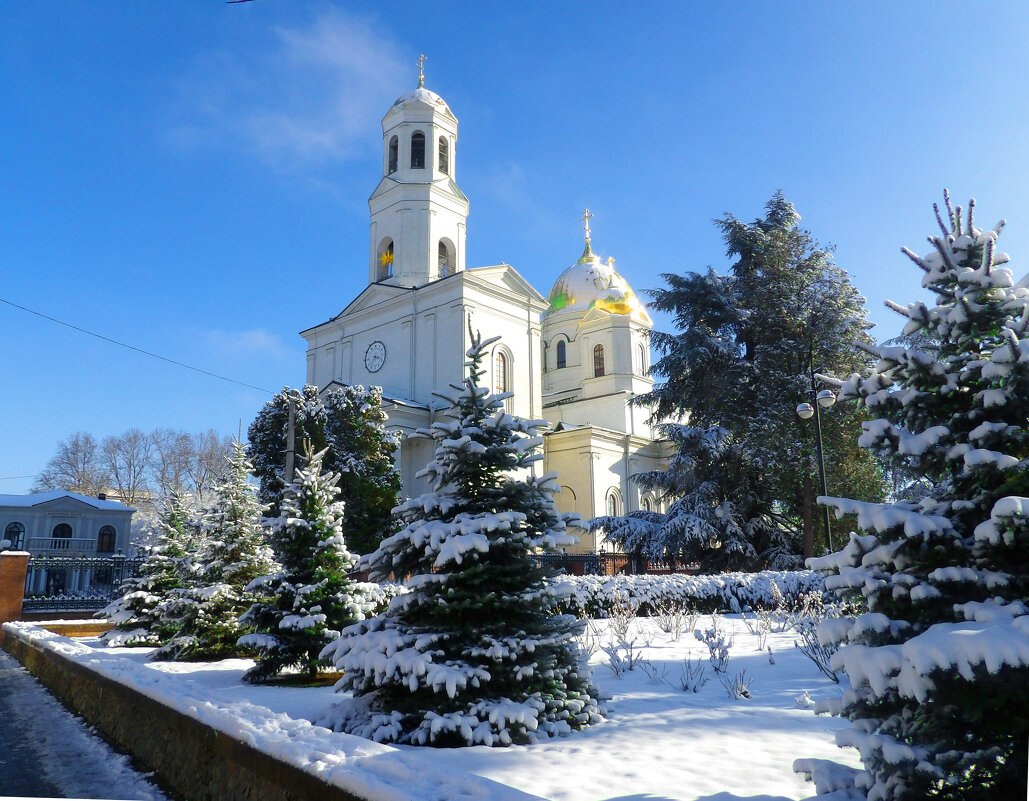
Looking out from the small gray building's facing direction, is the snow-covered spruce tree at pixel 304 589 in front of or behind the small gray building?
in front

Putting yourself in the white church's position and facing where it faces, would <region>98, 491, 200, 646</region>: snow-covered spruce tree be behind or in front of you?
in front

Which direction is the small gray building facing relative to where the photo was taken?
toward the camera

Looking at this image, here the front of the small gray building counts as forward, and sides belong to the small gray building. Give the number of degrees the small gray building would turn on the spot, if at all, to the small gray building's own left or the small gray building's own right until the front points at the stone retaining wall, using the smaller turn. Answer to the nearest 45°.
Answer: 0° — it already faces it

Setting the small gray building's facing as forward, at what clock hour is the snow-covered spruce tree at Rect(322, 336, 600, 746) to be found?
The snow-covered spruce tree is roughly at 12 o'clock from the small gray building.

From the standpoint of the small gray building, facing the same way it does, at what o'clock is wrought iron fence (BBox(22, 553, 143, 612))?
The wrought iron fence is roughly at 12 o'clock from the small gray building.

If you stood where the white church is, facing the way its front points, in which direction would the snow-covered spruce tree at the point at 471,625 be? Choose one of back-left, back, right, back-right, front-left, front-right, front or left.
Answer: front-left

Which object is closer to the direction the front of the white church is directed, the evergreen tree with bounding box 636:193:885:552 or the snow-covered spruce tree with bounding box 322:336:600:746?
the snow-covered spruce tree

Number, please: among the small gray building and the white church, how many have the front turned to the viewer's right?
0

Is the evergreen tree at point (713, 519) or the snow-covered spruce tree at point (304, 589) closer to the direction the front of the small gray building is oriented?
the snow-covered spruce tree

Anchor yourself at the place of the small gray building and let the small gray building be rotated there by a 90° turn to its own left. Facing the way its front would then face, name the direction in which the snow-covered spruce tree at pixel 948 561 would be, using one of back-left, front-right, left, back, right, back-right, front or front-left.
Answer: right

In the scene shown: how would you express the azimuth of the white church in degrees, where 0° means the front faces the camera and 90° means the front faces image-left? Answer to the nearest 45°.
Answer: approximately 45°
